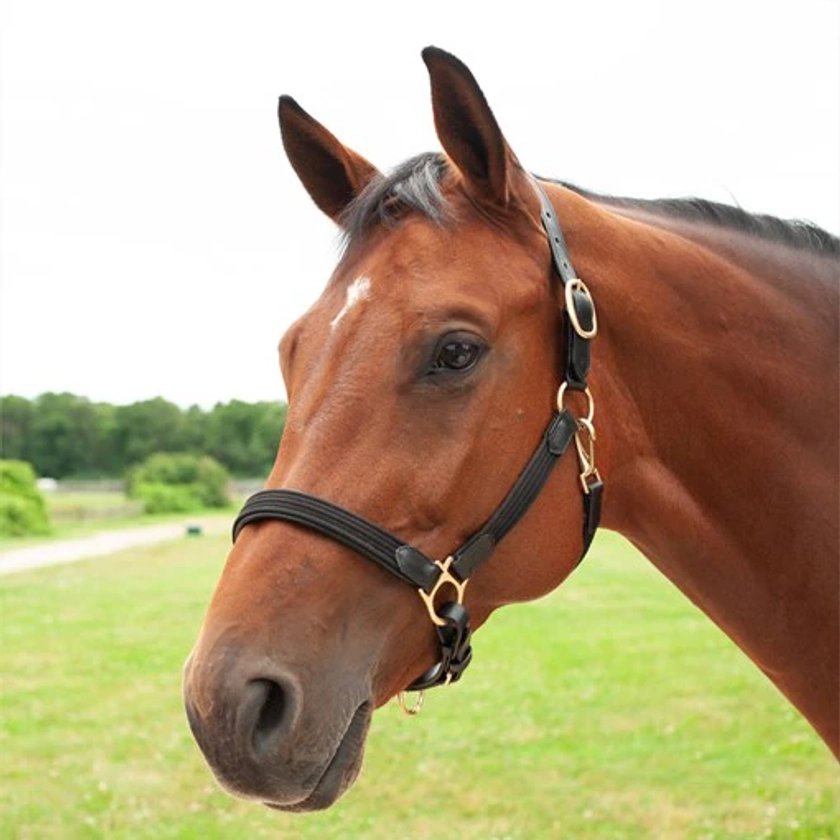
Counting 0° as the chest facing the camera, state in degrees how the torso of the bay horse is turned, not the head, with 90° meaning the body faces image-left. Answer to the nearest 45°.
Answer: approximately 45°

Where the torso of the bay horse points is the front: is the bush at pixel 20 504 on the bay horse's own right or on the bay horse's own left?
on the bay horse's own right
